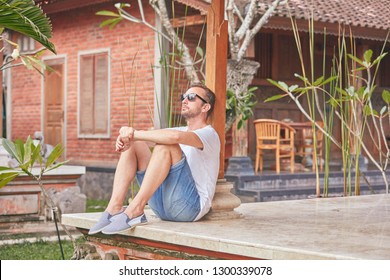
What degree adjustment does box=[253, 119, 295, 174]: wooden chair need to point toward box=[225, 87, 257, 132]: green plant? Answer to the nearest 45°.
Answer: approximately 135° to its right

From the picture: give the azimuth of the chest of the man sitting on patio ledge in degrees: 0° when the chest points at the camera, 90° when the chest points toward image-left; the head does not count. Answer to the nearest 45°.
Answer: approximately 45°

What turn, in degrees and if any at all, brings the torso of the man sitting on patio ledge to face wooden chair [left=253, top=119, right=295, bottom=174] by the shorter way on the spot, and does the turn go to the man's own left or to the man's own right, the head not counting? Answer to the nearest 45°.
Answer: approximately 135° to the man's own right
